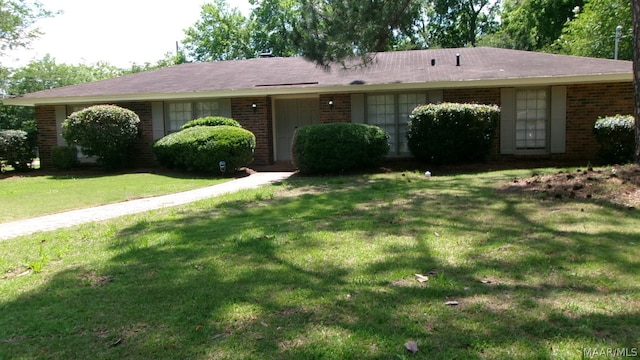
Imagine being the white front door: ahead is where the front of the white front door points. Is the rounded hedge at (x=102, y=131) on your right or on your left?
on your right

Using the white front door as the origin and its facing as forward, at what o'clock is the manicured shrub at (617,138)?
The manicured shrub is roughly at 10 o'clock from the white front door.

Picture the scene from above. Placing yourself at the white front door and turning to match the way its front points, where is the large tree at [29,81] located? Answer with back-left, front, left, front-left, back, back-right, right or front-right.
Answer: back-right

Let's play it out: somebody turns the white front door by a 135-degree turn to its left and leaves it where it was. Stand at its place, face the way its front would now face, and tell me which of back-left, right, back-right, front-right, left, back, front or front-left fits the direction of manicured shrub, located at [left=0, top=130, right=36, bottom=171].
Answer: back-left

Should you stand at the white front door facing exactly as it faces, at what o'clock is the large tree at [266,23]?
The large tree is roughly at 6 o'clock from the white front door.

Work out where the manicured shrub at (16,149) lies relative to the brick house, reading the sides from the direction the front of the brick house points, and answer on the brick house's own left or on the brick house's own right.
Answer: on the brick house's own right

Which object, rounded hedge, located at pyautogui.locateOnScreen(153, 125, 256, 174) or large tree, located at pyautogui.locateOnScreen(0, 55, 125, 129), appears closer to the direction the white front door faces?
the rounded hedge

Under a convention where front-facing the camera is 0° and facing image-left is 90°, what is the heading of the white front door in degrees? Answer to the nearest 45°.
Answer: approximately 0°

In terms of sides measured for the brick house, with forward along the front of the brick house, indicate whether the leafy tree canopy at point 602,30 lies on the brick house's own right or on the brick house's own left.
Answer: on the brick house's own left

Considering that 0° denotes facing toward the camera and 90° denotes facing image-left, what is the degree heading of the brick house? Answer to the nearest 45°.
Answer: approximately 0°

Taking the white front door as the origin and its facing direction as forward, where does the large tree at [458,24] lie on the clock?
The large tree is roughly at 7 o'clock from the white front door.
